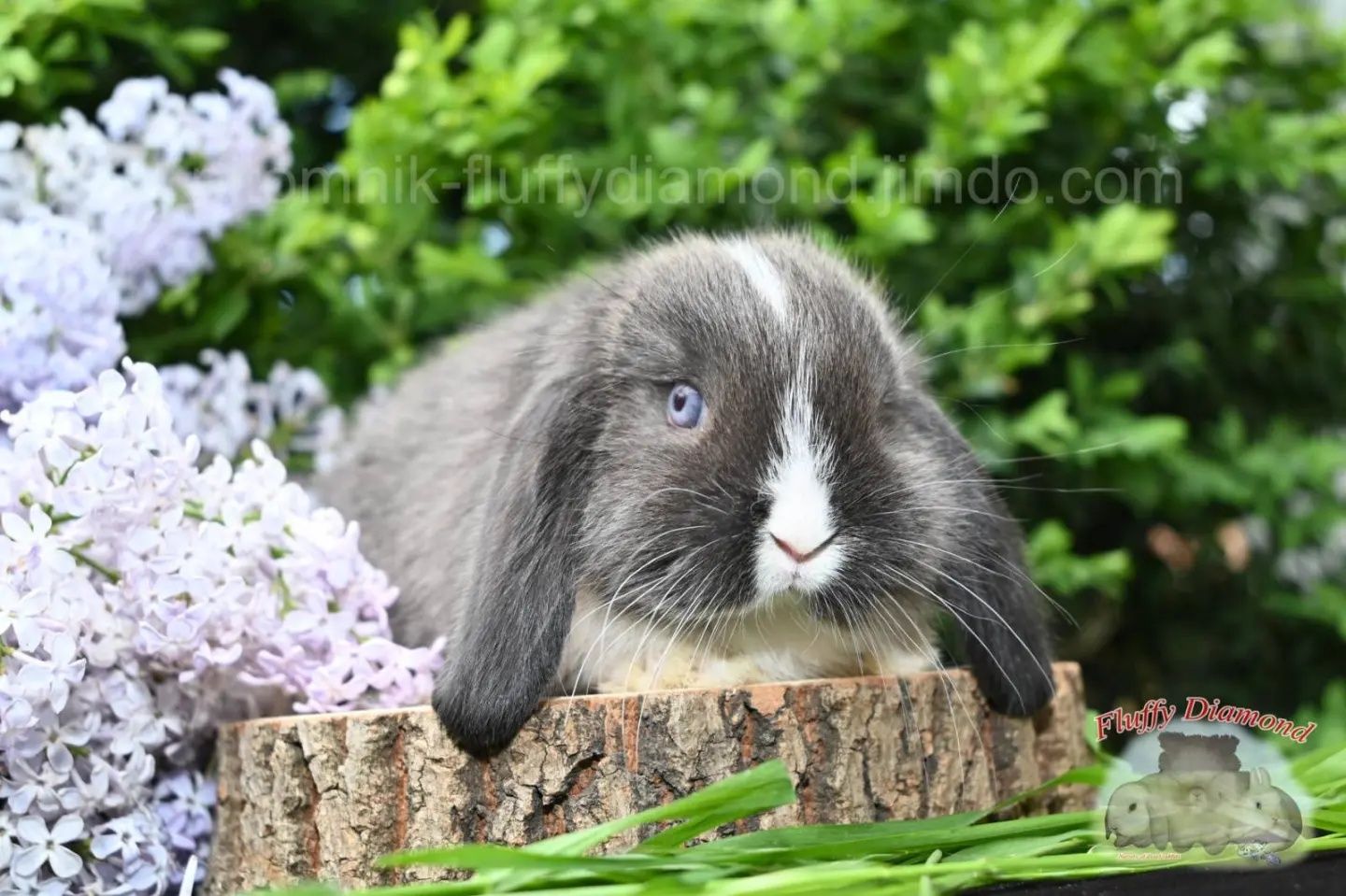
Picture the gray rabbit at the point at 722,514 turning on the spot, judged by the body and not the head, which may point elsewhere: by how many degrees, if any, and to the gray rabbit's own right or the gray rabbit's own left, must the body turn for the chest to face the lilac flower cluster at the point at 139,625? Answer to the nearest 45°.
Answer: approximately 135° to the gray rabbit's own right

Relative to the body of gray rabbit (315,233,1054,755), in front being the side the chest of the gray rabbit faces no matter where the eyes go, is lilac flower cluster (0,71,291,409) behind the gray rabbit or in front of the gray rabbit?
behind

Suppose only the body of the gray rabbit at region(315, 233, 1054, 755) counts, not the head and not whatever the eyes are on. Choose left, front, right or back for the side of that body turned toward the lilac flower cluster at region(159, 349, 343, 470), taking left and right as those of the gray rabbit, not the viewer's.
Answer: back

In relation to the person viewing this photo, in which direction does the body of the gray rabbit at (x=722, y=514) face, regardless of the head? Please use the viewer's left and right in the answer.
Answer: facing the viewer and to the right of the viewer
